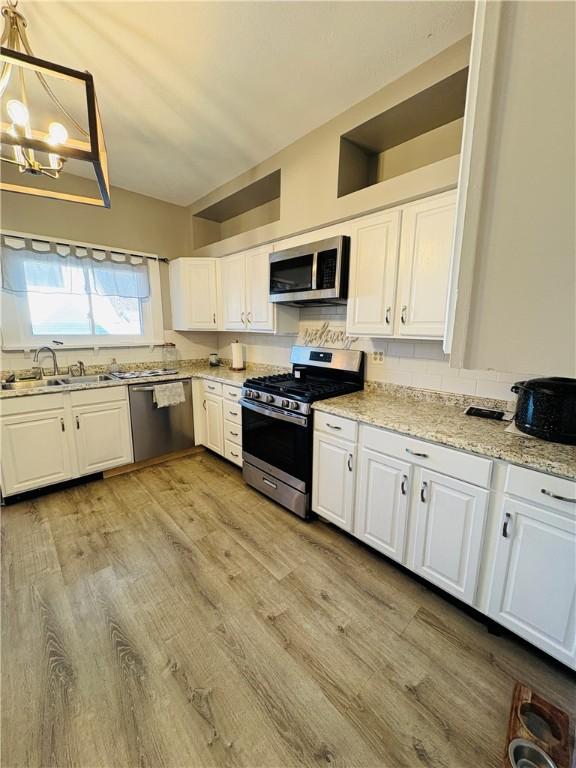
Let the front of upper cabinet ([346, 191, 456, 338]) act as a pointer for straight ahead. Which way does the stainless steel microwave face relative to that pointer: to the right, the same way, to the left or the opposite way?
the same way

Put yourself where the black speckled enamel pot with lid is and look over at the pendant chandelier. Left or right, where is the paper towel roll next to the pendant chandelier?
right

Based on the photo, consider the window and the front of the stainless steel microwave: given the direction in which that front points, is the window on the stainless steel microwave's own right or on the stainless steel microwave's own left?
on the stainless steel microwave's own right

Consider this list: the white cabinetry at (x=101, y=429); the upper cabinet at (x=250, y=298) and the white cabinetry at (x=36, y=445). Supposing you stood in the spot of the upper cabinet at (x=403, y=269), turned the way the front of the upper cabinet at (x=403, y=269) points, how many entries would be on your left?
0

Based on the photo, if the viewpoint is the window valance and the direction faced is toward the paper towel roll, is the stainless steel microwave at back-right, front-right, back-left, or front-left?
front-right

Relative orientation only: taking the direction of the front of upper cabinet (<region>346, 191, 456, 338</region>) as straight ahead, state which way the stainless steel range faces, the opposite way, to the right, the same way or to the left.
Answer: the same way

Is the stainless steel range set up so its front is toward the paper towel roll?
no

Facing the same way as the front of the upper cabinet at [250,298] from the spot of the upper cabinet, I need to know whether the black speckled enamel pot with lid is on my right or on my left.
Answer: on my left

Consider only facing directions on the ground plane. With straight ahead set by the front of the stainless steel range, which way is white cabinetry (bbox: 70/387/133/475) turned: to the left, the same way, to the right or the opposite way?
to the left

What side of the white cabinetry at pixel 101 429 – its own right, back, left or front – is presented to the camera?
front

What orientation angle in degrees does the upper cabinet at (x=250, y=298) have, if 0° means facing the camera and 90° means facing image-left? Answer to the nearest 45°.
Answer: approximately 45°

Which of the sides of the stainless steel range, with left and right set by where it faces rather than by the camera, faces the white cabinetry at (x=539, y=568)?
left

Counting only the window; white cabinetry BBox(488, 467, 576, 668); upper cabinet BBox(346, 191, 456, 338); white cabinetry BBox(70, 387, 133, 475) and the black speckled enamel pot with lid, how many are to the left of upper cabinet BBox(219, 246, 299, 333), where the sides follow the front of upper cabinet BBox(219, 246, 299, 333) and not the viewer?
3

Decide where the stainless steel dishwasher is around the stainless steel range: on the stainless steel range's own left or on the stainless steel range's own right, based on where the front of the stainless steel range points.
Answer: on the stainless steel range's own right

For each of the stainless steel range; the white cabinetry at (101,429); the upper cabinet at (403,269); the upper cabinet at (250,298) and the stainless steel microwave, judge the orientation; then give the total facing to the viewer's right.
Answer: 0

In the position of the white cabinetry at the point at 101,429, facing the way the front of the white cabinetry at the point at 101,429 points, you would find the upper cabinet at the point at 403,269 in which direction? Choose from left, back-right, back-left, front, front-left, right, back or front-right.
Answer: front-left

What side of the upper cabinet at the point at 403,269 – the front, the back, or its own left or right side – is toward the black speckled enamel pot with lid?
left

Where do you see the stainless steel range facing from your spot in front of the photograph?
facing the viewer and to the left of the viewer
